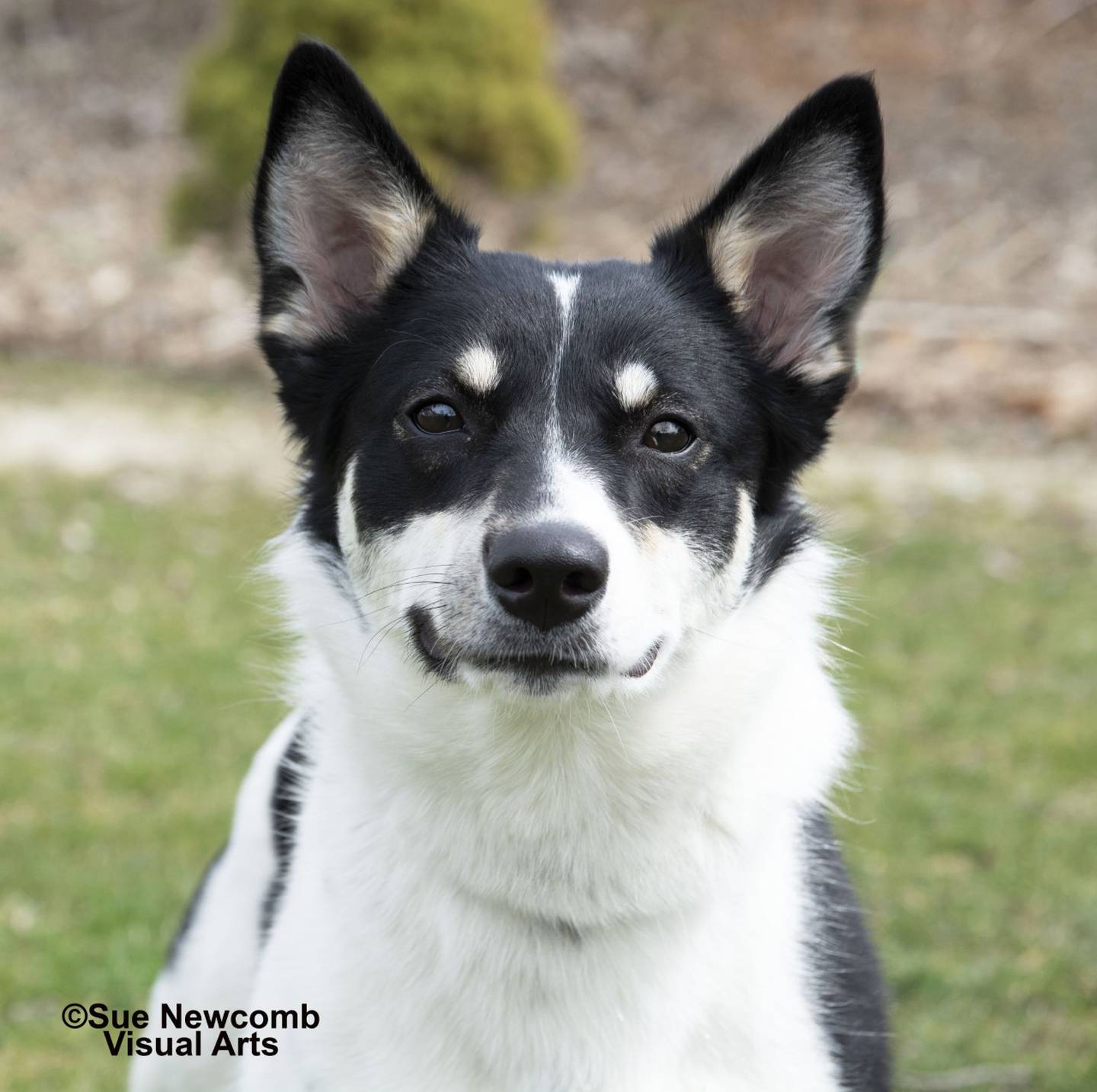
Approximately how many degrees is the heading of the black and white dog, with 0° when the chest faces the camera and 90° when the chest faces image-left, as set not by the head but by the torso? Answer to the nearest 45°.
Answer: approximately 0°

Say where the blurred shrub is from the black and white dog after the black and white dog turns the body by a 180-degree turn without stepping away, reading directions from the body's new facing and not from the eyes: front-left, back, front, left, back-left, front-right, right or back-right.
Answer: front
